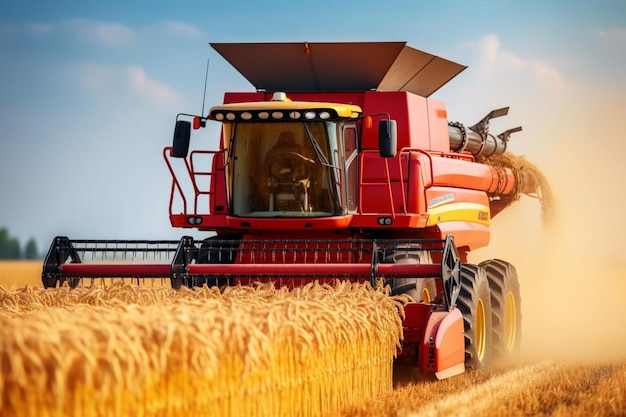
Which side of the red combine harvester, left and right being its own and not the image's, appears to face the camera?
front
